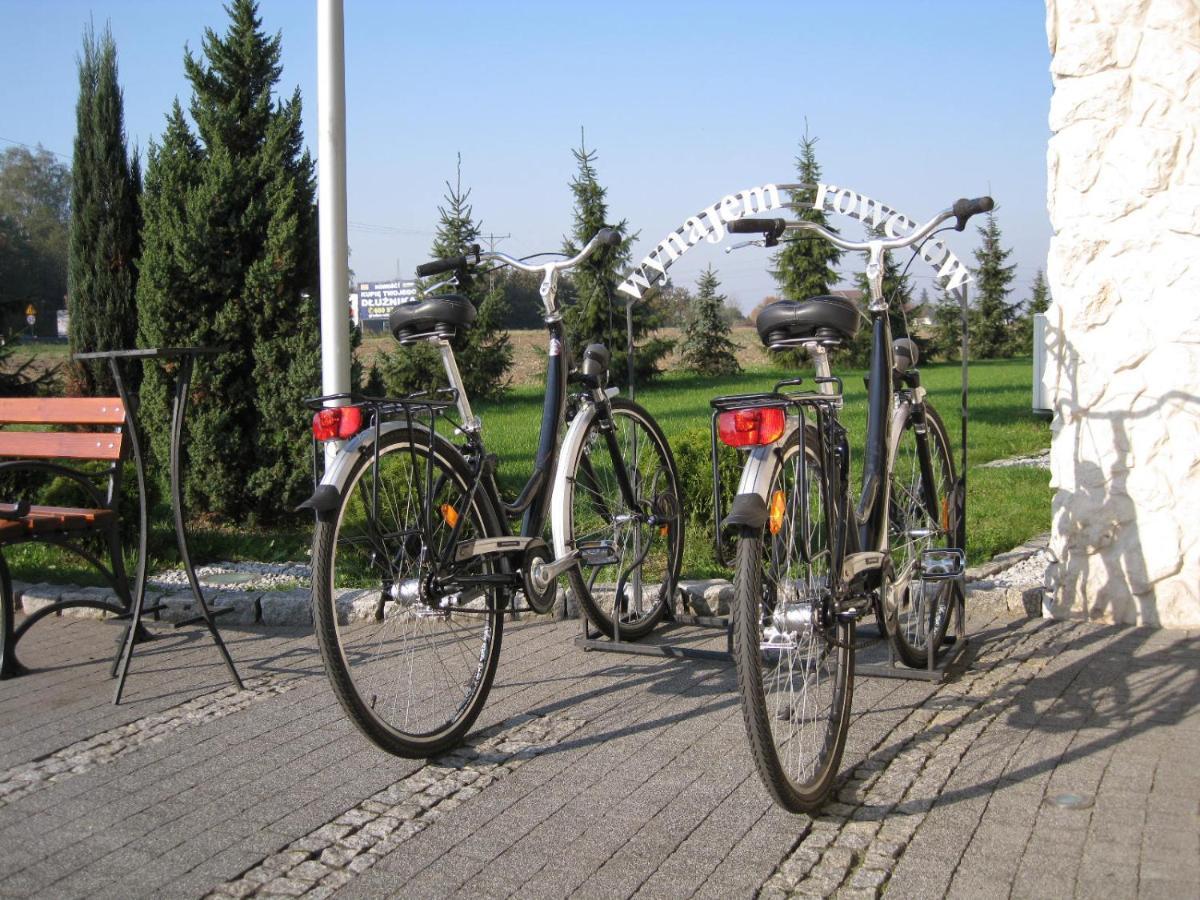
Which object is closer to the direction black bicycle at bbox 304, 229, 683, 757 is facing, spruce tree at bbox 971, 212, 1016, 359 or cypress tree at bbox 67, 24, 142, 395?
the spruce tree

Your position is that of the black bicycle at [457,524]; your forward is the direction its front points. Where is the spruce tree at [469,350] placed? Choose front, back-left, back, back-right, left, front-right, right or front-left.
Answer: front-left

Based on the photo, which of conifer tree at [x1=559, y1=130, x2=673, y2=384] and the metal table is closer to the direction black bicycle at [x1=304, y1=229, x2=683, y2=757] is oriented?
the conifer tree

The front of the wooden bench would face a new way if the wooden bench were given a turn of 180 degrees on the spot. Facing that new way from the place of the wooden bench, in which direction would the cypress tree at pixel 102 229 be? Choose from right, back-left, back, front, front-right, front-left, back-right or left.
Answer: front-left

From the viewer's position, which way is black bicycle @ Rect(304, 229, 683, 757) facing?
facing away from the viewer and to the right of the viewer

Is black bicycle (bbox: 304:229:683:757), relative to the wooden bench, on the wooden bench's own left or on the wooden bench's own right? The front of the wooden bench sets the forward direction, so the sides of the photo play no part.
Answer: on the wooden bench's own left

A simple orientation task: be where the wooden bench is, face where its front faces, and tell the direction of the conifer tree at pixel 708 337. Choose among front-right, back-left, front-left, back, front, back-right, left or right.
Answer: back

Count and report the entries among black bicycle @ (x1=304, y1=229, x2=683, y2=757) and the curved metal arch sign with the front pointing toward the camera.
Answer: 1
